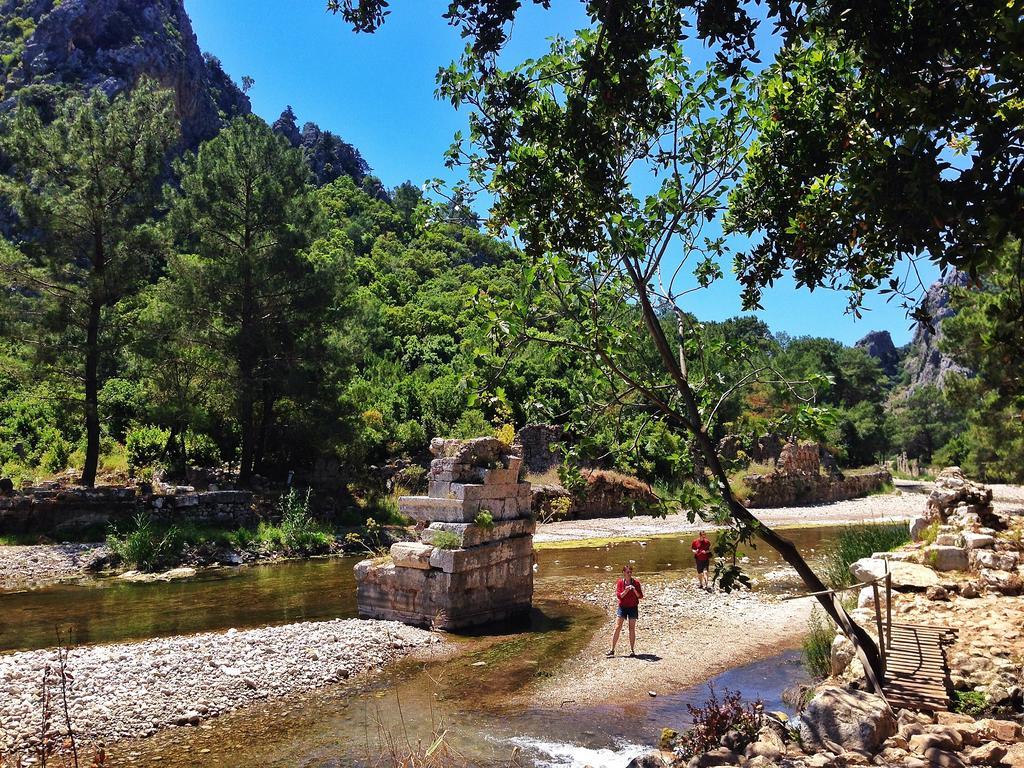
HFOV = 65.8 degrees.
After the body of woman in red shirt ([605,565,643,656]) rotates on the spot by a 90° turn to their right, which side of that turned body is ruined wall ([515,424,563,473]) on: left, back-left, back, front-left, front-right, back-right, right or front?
right

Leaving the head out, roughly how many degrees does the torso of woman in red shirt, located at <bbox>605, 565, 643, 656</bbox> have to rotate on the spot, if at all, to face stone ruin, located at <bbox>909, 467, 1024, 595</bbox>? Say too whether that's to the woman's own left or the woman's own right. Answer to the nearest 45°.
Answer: approximately 90° to the woman's own left

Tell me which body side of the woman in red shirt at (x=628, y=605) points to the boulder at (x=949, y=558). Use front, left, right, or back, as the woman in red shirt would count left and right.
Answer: left

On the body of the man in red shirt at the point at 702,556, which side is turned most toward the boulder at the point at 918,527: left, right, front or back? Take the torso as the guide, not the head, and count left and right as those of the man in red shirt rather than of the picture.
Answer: left

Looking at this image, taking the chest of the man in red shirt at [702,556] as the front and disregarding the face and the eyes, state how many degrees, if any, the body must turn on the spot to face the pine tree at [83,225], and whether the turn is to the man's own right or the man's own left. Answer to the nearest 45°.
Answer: approximately 90° to the man's own right

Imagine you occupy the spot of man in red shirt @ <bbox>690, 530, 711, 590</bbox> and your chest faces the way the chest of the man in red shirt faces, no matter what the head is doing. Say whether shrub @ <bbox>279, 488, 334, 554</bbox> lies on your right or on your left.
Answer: on your right

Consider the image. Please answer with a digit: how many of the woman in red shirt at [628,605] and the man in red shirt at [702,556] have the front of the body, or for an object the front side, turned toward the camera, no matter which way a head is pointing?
2

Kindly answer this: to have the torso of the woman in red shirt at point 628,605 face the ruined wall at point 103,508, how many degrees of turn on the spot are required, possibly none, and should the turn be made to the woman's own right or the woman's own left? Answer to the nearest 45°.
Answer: approximately 135° to the woman's own right

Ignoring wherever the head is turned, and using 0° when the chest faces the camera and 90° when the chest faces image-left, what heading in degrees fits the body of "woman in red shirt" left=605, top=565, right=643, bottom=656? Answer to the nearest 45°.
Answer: approximately 0°
